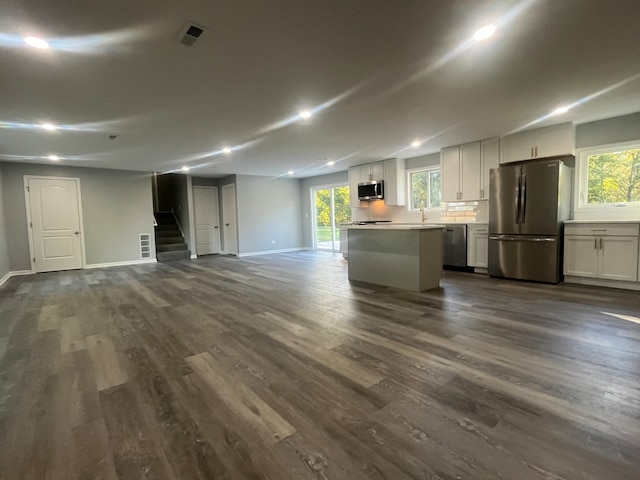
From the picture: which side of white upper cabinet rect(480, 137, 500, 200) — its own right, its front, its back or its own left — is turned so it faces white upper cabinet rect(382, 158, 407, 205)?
right

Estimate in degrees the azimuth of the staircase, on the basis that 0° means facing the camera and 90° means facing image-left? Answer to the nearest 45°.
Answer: approximately 0°

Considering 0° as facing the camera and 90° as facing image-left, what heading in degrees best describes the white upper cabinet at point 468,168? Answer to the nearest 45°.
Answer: approximately 45°

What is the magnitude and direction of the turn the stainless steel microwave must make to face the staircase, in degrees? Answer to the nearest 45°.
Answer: approximately 45° to its right

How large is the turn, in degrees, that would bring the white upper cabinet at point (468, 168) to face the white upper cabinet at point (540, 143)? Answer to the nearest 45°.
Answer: approximately 90° to its left

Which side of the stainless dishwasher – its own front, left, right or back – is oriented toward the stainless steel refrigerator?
left

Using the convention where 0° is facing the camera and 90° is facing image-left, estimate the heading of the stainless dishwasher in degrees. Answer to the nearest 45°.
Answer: approximately 45°

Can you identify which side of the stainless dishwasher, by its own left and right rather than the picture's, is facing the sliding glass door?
right

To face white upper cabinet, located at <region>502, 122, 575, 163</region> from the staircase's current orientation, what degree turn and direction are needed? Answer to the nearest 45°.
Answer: approximately 45° to its left

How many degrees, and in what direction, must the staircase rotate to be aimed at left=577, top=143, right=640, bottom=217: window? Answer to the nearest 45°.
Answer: approximately 45° to its left
